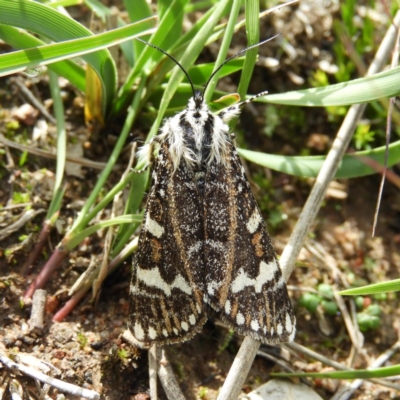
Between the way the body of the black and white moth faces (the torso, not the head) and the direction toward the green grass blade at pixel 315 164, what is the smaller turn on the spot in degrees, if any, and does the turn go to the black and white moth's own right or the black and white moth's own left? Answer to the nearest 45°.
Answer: approximately 90° to the black and white moth's own right

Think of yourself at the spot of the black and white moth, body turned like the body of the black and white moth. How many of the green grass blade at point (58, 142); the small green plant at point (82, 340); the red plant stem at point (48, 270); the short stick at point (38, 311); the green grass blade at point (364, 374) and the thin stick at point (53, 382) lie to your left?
5

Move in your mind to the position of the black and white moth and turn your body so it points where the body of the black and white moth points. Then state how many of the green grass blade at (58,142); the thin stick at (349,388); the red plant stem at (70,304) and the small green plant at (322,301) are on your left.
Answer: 2

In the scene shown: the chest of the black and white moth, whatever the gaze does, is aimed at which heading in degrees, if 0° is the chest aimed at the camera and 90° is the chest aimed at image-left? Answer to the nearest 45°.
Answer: approximately 180°

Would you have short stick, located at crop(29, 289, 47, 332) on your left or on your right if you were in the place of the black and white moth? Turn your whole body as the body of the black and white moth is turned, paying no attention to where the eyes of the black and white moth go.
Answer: on your left

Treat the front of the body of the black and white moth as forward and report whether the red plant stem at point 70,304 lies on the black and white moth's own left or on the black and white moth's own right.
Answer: on the black and white moth's own left

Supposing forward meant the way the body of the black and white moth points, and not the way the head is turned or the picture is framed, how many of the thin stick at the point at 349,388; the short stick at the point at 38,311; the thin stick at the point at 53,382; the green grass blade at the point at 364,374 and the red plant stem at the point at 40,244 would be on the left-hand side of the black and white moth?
3

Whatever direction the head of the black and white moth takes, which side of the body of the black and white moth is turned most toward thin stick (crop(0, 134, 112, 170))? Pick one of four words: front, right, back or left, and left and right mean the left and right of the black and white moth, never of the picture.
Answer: left

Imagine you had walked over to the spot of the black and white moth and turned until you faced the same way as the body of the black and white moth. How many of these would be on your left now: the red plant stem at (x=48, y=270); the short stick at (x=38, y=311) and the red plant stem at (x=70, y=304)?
3
